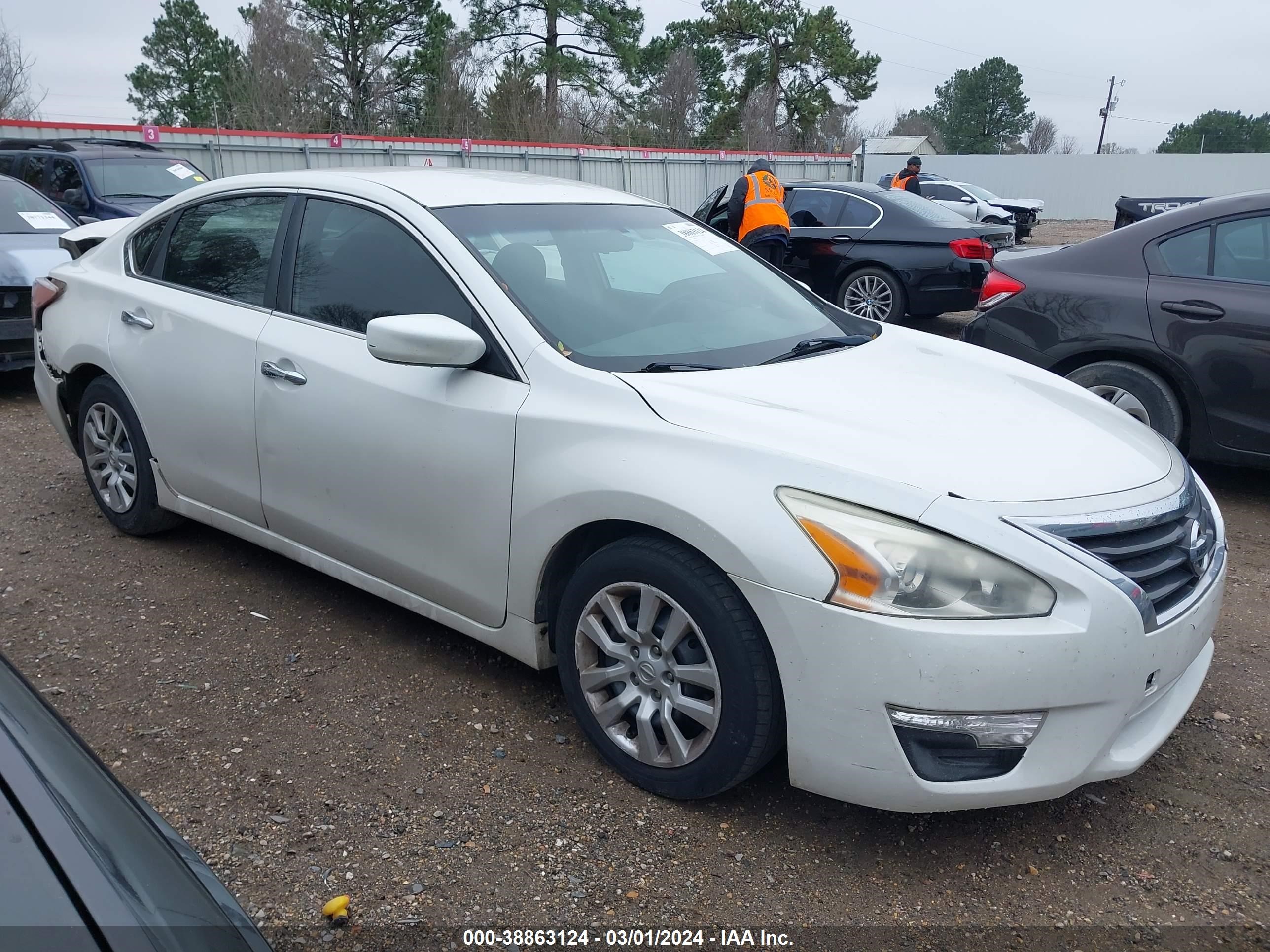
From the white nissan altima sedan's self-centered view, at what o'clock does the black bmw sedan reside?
The black bmw sedan is roughly at 8 o'clock from the white nissan altima sedan.

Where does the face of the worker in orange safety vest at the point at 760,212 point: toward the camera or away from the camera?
away from the camera

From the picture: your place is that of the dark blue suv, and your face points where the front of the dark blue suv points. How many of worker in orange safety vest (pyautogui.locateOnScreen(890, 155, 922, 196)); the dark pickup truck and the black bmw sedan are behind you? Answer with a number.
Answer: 0

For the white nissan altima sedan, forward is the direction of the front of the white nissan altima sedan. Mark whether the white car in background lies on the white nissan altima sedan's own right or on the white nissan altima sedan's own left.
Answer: on the white nissan altima sedan's own left

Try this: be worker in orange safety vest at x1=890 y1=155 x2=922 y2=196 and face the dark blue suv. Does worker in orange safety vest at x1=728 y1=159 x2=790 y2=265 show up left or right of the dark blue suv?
left

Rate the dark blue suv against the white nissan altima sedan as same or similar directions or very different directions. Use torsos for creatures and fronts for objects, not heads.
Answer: same or similar directions

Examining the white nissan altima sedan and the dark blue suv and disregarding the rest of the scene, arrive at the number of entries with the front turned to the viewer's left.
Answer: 0

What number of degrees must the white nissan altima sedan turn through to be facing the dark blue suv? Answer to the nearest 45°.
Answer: approximately 180°

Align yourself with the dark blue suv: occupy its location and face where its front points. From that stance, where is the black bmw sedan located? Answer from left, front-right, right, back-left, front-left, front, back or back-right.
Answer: front

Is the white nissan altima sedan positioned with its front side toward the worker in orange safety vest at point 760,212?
no

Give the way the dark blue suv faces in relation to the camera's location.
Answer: facing the viewer and to the right of the viewer

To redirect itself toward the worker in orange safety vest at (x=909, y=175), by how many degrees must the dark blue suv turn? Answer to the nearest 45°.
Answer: approximately 45° to its left
